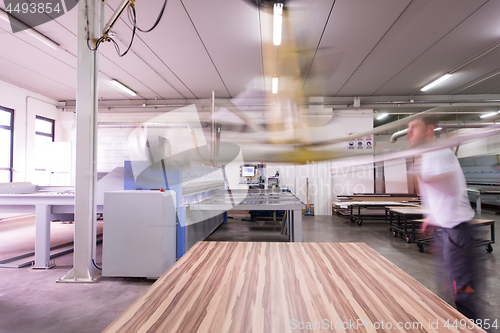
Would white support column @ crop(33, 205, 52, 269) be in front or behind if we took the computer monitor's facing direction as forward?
in front

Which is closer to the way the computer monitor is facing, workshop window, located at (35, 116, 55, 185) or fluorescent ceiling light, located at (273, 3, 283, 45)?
the fluorescent ceiling light

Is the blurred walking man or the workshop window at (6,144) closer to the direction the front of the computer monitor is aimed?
the blurred walking man

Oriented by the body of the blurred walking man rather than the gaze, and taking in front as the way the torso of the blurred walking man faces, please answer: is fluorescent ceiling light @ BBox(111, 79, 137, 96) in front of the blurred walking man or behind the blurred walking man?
in front

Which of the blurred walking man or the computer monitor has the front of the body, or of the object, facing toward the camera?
the computer monitor

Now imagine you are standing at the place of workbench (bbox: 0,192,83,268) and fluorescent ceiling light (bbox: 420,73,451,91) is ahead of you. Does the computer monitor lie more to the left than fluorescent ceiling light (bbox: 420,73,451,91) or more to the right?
left

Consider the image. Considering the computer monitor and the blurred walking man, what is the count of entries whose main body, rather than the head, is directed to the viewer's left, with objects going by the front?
1

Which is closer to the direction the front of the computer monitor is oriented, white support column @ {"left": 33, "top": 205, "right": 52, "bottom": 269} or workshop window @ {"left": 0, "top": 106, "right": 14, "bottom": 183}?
the white support column

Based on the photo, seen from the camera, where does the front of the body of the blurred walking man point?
to the viewer's left

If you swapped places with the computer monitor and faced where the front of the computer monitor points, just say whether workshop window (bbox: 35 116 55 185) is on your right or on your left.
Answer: on your right

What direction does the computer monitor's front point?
toward the camera
